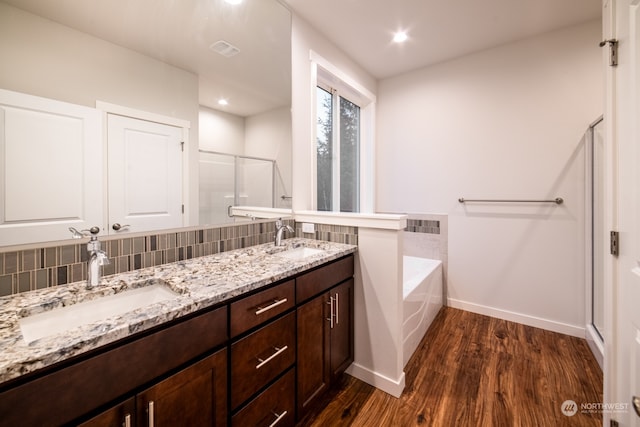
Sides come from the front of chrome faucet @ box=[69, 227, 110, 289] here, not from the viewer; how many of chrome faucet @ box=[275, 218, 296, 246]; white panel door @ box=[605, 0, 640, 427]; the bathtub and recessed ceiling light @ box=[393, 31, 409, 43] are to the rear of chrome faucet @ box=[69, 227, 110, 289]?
0

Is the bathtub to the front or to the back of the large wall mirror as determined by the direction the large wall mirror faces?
to the front

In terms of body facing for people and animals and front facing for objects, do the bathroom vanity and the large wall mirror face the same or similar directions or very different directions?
same or similar directions

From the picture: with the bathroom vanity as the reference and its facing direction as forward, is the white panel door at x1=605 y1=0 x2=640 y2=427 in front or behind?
in front

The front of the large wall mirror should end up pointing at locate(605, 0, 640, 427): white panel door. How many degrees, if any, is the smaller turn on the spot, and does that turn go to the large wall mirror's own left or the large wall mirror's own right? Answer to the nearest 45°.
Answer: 0° — it already faces it

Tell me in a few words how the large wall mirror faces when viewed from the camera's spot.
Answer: facing the viewer and to the right of the viewer

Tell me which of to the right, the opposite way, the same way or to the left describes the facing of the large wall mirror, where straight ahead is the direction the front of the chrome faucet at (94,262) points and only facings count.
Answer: the same way

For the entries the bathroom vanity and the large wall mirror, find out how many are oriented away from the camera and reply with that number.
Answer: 0

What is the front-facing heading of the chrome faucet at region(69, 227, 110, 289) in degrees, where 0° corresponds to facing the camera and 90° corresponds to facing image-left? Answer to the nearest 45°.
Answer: approximately 315°

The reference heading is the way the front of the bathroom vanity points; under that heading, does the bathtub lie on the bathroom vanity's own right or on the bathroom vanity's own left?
on the bathroom vanity's own left
